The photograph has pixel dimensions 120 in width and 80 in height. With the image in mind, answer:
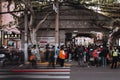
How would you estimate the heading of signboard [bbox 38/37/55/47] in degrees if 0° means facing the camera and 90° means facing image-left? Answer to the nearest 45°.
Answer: approximately 0°
